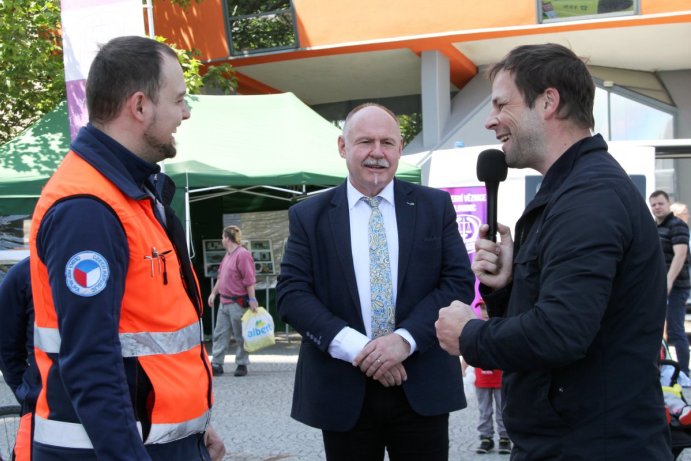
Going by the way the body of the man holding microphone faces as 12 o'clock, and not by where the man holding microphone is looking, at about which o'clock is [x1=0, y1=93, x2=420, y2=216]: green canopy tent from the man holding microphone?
The green canopy tent is roughly at 2 o'clock from the man holding microphone.

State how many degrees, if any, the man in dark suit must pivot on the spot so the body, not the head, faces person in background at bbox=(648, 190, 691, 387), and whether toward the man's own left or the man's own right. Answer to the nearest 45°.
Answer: approximately 135° to the man's own left

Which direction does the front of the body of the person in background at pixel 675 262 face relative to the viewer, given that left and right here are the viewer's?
facing the viewer and to the left of the viewer

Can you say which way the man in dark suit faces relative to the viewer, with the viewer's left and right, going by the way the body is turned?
facing the viewer

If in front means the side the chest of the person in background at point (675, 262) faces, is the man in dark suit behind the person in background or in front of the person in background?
in front

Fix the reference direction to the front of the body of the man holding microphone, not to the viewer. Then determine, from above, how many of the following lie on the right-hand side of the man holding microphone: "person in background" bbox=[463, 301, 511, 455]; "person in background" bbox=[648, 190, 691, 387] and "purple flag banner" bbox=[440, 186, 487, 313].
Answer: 3

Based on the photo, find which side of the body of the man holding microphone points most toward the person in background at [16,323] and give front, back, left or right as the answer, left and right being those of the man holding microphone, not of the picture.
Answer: front

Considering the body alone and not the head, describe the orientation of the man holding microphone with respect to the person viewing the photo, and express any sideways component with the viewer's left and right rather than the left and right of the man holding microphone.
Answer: facing to the left of the viewer

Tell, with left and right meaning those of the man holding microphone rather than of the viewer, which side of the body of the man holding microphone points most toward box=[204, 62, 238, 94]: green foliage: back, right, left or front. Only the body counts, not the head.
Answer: right

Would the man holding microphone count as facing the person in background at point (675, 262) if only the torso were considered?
no

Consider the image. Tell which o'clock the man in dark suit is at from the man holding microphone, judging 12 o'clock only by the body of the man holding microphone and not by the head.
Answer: The man in dark suit is roughly at 2 o'clock from the man holding microphone.

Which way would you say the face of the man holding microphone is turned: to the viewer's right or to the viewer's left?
to the viewer's left

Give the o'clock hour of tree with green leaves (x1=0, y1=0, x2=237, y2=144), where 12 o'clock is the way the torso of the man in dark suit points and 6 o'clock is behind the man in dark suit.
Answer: The tree with green leaves is roughly at 5 o'clock from the man in dark suit.

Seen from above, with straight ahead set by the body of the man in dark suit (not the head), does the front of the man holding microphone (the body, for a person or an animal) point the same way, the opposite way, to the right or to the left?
to the right

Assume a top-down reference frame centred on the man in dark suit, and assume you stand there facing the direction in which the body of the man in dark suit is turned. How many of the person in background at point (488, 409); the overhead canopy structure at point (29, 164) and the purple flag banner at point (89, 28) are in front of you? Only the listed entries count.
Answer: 0

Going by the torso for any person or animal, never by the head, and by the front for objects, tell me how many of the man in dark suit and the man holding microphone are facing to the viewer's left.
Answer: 1
